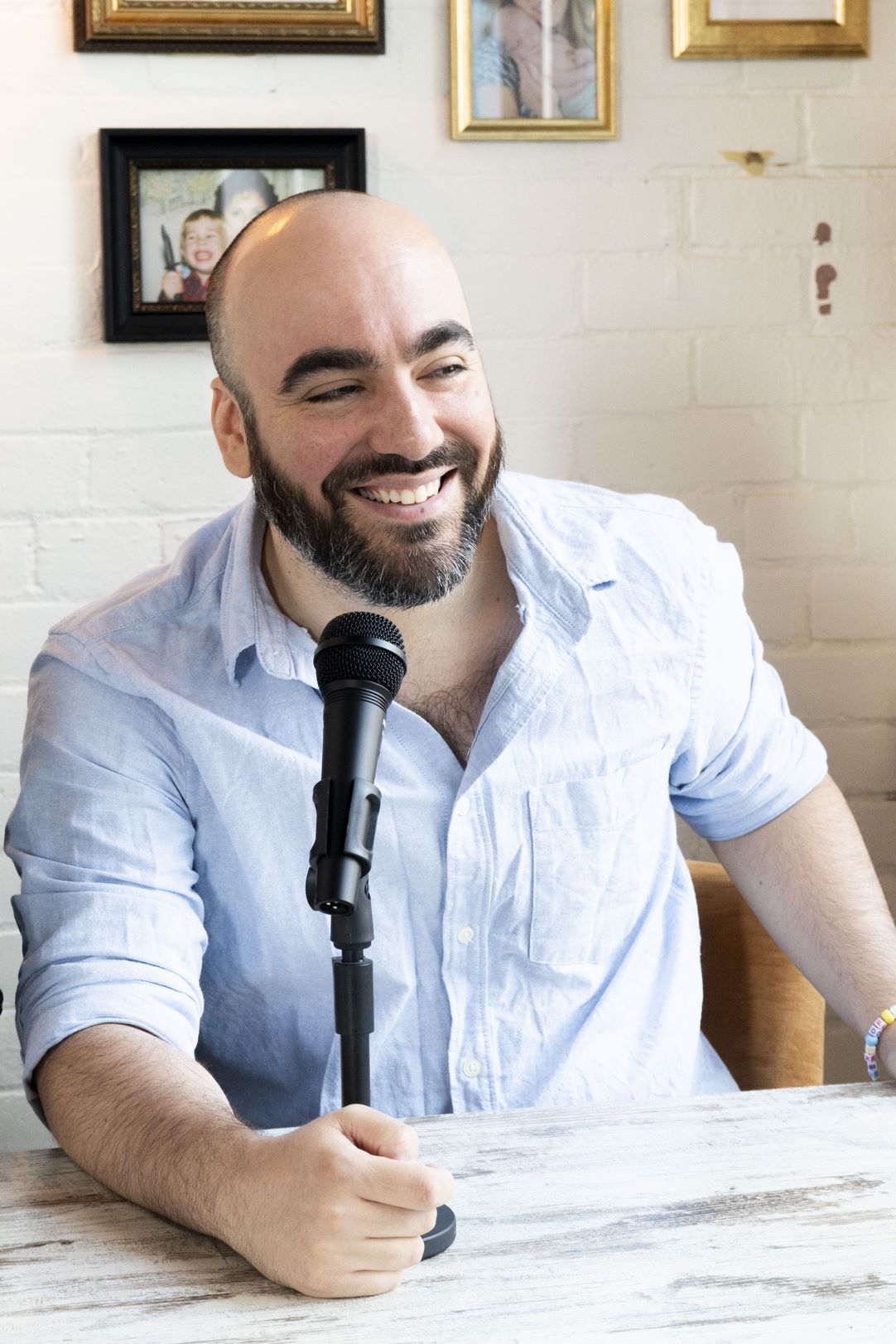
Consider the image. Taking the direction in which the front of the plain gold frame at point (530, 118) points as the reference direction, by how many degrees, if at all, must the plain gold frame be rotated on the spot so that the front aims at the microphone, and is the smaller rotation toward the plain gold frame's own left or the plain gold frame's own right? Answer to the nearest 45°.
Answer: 0° — it already faces it

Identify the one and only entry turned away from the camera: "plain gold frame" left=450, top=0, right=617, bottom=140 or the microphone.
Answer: the microphone

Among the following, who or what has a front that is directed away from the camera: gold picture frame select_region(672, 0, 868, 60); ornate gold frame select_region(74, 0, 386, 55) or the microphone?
the microphone

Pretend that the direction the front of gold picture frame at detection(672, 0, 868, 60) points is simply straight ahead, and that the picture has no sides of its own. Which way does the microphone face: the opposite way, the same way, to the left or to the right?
the opposite way

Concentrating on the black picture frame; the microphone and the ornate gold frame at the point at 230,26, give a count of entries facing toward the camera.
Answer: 2

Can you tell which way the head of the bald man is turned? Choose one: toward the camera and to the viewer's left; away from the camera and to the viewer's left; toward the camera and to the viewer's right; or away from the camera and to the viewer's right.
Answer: toward the camera and to the viewer's right

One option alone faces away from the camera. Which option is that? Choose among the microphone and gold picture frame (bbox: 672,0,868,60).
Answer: the microphone

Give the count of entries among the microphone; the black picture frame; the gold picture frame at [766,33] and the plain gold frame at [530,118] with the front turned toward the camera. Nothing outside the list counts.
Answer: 3

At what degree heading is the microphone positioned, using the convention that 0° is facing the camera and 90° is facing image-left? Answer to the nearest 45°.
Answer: approximately 180°

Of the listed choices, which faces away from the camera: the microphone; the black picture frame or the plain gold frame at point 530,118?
the microphone

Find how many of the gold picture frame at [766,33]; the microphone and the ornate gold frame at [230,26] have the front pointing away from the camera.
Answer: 1
